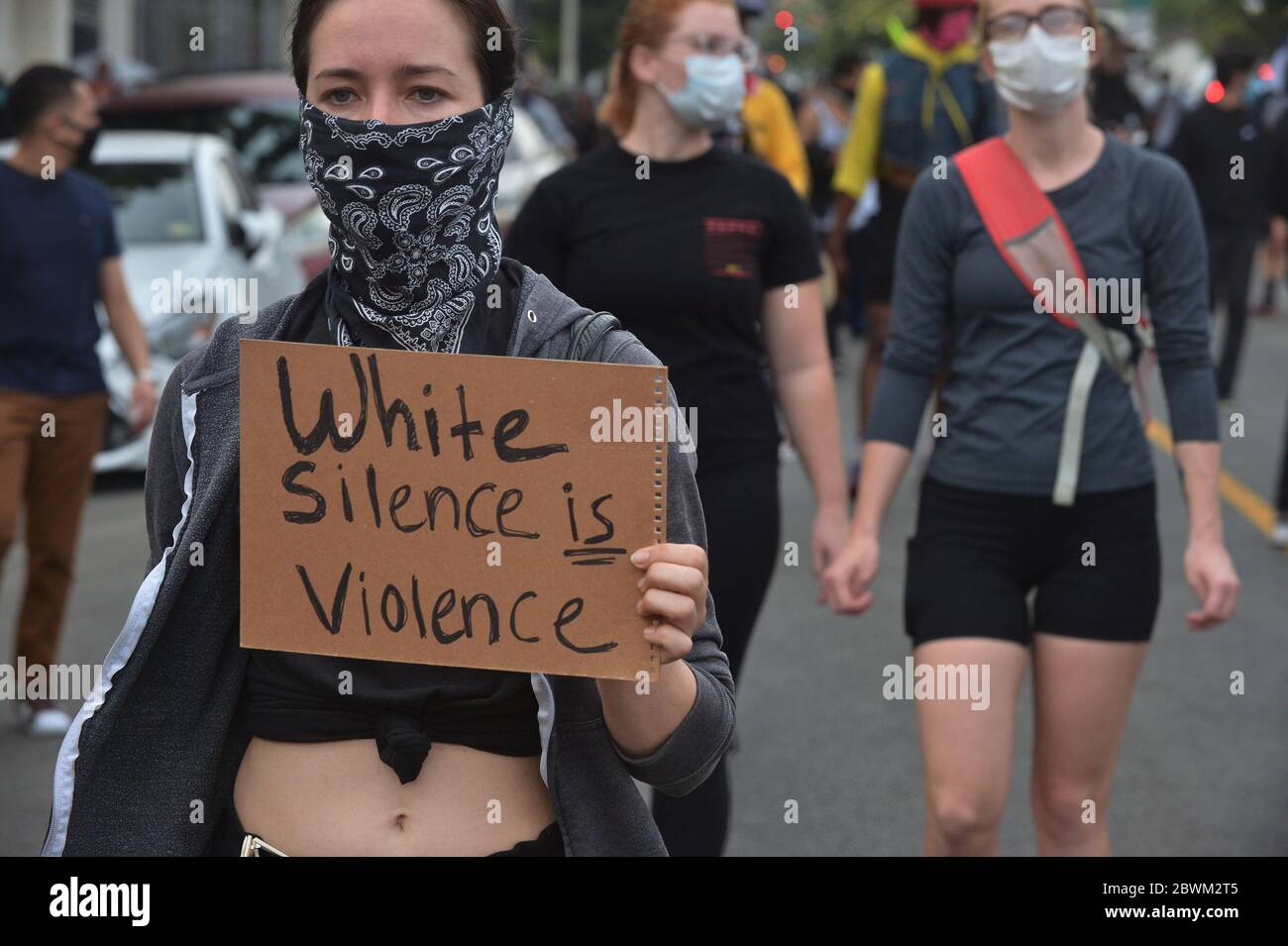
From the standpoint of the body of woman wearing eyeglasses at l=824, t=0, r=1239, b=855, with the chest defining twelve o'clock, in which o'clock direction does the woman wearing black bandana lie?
The woman wearing black bandana is roughly at 1 o'clock from the woman wearing eyeglasses.

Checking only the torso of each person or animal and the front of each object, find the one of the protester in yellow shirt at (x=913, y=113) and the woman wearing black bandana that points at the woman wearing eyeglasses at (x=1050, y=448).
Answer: the protester in yellow shirt

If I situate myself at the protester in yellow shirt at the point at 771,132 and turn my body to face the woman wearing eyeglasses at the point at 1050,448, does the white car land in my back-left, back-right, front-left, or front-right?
back-right

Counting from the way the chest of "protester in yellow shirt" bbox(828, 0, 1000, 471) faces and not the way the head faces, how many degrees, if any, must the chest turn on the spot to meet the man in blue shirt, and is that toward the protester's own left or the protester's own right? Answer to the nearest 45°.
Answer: approximately 45° to the protester's own right

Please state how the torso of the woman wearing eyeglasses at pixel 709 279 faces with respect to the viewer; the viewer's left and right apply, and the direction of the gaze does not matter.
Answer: facing the viewer

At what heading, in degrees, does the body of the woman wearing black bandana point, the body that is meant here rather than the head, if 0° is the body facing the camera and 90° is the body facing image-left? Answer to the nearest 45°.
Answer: approximately 0°

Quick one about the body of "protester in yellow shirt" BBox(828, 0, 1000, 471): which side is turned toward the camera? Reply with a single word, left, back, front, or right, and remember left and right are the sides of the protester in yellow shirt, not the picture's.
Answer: front

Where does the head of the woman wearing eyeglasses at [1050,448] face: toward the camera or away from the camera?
toward the camera

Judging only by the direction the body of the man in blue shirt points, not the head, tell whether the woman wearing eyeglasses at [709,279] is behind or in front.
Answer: in front

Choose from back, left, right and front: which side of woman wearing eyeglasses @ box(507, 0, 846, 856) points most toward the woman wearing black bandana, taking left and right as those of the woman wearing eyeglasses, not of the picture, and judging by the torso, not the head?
front

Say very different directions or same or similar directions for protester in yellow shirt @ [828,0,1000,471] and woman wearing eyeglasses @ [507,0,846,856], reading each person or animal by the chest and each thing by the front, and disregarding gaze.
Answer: same or similar directions

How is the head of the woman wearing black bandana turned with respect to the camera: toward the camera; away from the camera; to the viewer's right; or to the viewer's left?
toward the camera

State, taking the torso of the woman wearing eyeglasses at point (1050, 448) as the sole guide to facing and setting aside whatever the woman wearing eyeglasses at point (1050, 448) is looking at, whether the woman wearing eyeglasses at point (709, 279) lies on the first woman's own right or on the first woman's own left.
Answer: on the first woman's own right
